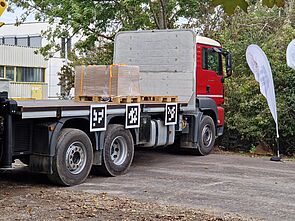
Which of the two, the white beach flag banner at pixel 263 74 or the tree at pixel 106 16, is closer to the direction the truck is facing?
the white beach flag banner

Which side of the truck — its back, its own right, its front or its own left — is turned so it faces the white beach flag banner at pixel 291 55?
front

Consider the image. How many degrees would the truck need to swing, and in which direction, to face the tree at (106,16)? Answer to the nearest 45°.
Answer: approximately 45° to its left

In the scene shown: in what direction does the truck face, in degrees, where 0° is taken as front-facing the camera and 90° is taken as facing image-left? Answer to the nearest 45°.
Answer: approximately 225°

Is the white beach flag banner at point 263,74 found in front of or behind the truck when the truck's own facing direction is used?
in front
